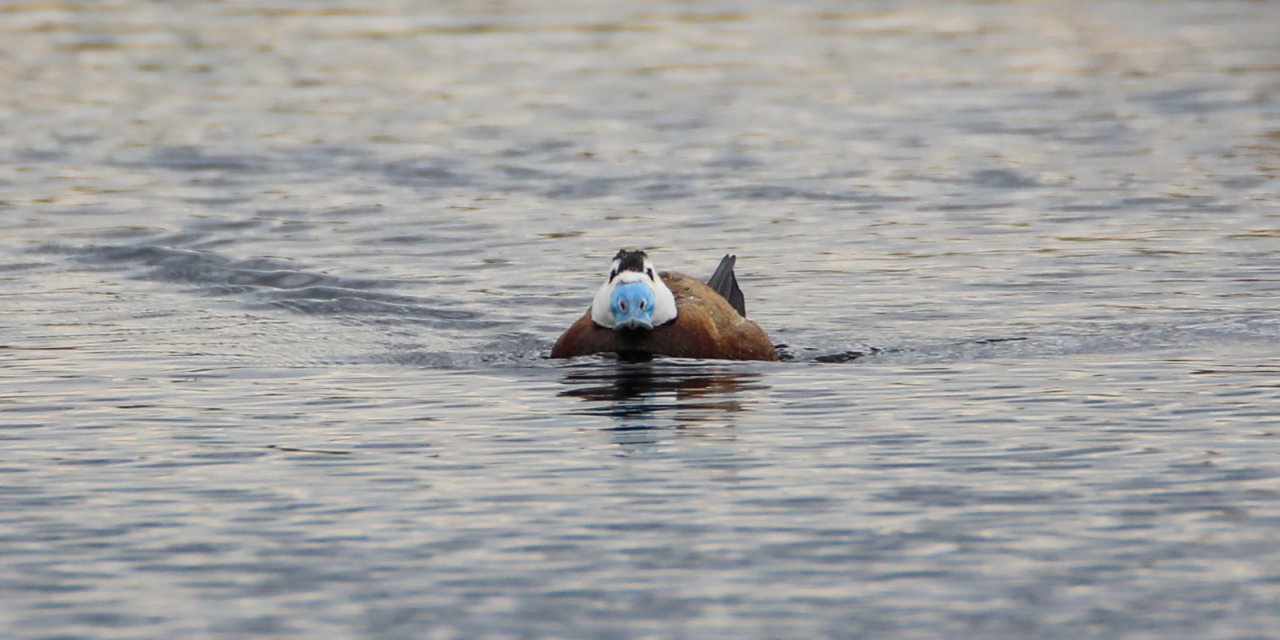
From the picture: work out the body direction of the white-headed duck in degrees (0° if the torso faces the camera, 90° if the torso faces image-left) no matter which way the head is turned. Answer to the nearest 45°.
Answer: approximately 45°
